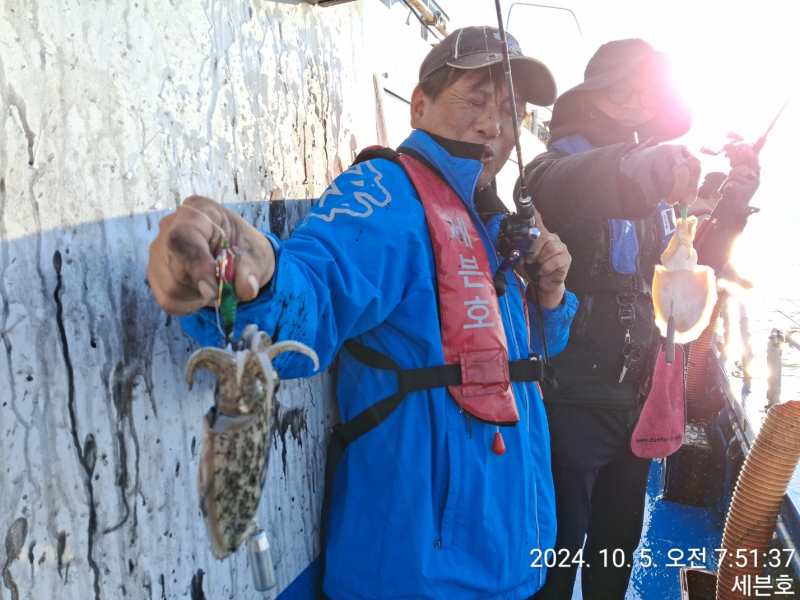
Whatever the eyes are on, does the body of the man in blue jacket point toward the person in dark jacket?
no

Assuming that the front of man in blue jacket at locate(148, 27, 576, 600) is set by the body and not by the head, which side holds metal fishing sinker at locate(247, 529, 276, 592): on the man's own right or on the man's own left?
on the man's own right

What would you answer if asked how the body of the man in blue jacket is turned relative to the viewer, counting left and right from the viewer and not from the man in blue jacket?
facing the viewer and to the right of the viewer
